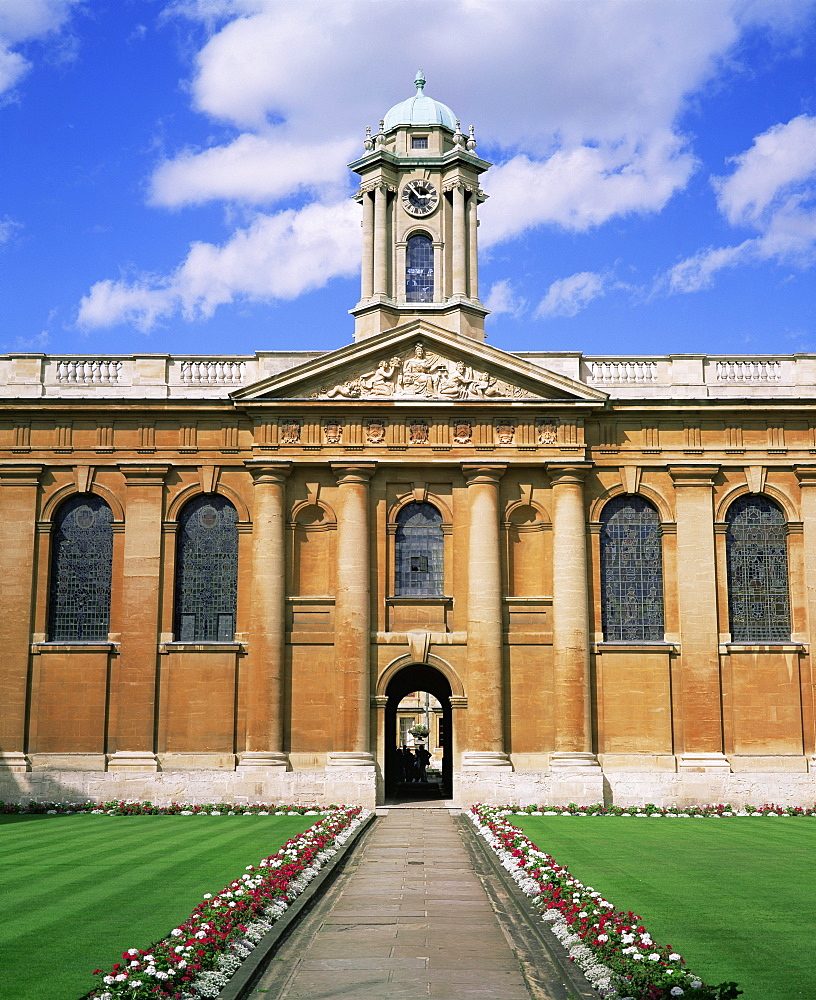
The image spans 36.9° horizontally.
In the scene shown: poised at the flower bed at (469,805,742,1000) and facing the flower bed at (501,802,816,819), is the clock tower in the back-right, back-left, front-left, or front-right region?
front-left

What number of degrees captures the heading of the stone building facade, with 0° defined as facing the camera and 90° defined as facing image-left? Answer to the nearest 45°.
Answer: approximately 0°

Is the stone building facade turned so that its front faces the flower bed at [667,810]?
no

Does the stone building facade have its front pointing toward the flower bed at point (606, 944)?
yes

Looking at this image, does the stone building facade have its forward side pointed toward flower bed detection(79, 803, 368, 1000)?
yes
